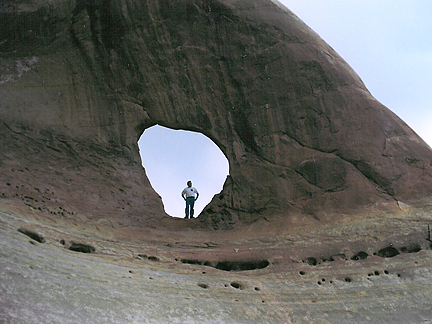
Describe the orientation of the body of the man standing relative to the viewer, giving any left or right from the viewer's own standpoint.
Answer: facing the viewer
